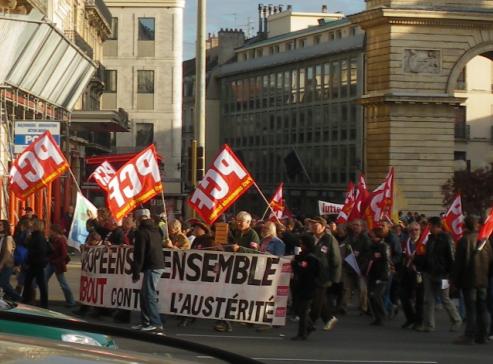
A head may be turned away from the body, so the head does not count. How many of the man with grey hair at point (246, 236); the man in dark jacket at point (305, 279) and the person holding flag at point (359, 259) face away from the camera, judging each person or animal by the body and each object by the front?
0

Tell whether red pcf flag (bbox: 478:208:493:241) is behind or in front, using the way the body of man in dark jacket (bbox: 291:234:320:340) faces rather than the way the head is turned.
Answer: behind

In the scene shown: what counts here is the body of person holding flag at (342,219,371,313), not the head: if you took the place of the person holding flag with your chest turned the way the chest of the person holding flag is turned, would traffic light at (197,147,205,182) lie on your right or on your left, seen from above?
on your right

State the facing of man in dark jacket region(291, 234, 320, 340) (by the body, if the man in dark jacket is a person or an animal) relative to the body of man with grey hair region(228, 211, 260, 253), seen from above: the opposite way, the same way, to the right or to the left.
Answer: the same way

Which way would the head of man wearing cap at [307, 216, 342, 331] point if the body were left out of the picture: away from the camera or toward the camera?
toward the camera

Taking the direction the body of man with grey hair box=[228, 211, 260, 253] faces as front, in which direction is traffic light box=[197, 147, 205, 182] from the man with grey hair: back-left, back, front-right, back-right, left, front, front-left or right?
back-right

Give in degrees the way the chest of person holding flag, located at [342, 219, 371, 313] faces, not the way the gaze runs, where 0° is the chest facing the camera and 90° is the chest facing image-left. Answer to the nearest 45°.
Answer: approximately 45°

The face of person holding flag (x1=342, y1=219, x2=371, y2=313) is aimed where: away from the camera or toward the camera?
toward the camera

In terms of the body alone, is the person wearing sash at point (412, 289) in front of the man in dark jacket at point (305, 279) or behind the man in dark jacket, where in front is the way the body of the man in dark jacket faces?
behind

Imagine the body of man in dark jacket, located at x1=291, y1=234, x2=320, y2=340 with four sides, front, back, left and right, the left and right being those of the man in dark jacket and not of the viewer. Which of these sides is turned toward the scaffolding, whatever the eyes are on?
right

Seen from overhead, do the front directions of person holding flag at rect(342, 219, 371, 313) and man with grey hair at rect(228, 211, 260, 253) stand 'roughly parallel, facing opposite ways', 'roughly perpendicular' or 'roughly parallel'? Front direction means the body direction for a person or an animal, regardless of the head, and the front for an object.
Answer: roughly parallel

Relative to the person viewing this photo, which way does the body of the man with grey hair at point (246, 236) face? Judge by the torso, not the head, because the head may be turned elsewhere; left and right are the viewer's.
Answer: facing the viewer and to the left of the viewer

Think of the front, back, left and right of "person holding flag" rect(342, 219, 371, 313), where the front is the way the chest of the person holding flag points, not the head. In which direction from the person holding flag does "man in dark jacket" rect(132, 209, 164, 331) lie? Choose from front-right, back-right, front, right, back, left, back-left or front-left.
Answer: front

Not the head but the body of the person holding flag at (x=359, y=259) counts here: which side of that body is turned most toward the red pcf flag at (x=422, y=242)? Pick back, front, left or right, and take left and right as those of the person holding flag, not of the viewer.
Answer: left
